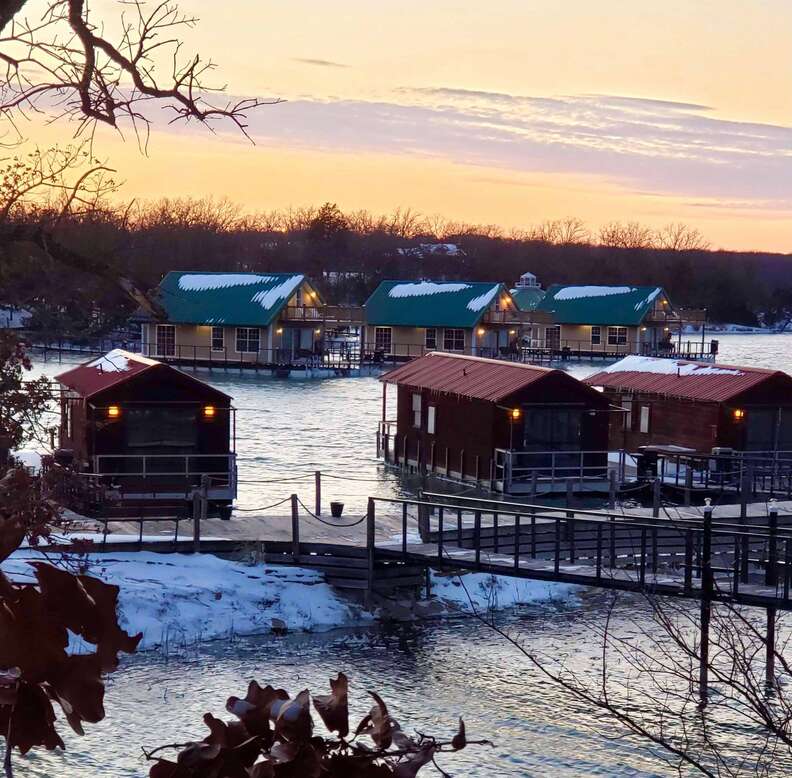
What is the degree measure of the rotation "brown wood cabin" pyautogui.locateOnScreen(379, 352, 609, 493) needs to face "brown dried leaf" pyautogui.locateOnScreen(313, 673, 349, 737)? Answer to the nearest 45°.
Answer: approximately 45° to its right

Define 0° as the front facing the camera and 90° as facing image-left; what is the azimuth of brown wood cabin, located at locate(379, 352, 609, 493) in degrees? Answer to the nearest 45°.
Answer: approximately 315°

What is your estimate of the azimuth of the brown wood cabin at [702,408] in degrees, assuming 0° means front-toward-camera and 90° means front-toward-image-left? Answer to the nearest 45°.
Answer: approximately 315°

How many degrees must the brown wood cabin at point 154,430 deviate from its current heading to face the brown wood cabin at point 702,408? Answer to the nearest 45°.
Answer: approximately 90° to its left

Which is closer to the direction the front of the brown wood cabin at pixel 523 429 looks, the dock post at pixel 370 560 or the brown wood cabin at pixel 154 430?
the dock post

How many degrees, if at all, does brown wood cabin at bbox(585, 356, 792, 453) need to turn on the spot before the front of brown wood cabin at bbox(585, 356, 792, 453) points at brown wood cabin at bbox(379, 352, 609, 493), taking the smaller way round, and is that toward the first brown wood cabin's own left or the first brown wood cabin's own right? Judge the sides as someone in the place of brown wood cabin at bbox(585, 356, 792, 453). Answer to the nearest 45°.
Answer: approximately 90° to the first brown wood cabin's own right

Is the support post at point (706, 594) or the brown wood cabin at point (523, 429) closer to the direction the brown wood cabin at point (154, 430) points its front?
the support post

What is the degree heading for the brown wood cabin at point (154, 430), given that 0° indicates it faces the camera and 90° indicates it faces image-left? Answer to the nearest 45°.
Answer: approximately 0°
